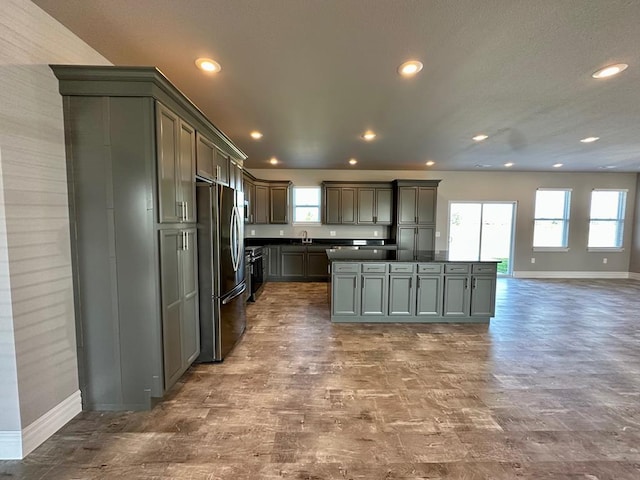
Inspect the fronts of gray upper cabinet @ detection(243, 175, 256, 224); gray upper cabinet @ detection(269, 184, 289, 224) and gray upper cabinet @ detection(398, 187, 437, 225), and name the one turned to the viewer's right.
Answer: gray upper cabinet @ detection(243, 175, 256, 224)

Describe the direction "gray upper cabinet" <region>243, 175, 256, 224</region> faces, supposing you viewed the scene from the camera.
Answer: facing to the right of the viewer

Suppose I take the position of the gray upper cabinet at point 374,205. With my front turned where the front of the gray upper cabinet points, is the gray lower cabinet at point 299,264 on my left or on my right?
on my right

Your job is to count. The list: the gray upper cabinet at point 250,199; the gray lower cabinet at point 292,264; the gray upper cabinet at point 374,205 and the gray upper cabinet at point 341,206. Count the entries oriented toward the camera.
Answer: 3

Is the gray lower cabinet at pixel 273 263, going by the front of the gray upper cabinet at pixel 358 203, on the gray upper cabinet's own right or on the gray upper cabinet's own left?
on the gray upper cabinet's own right

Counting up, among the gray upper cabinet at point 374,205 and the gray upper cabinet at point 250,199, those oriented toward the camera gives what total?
1
